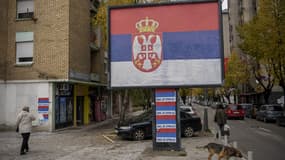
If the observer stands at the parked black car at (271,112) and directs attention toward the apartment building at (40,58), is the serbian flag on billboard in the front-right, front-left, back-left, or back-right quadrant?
front-left

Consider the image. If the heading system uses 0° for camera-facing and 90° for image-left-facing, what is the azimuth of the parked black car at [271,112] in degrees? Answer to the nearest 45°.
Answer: approximately 45°

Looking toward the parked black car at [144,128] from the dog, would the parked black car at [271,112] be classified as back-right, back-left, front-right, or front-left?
front-right
